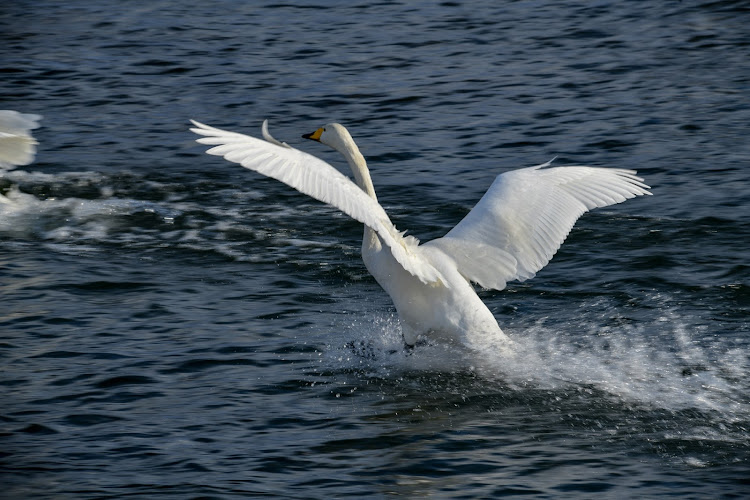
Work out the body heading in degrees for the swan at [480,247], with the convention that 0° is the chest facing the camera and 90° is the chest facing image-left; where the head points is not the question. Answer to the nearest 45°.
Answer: approximately 135°

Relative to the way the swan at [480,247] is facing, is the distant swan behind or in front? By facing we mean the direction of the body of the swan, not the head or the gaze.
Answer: in front
